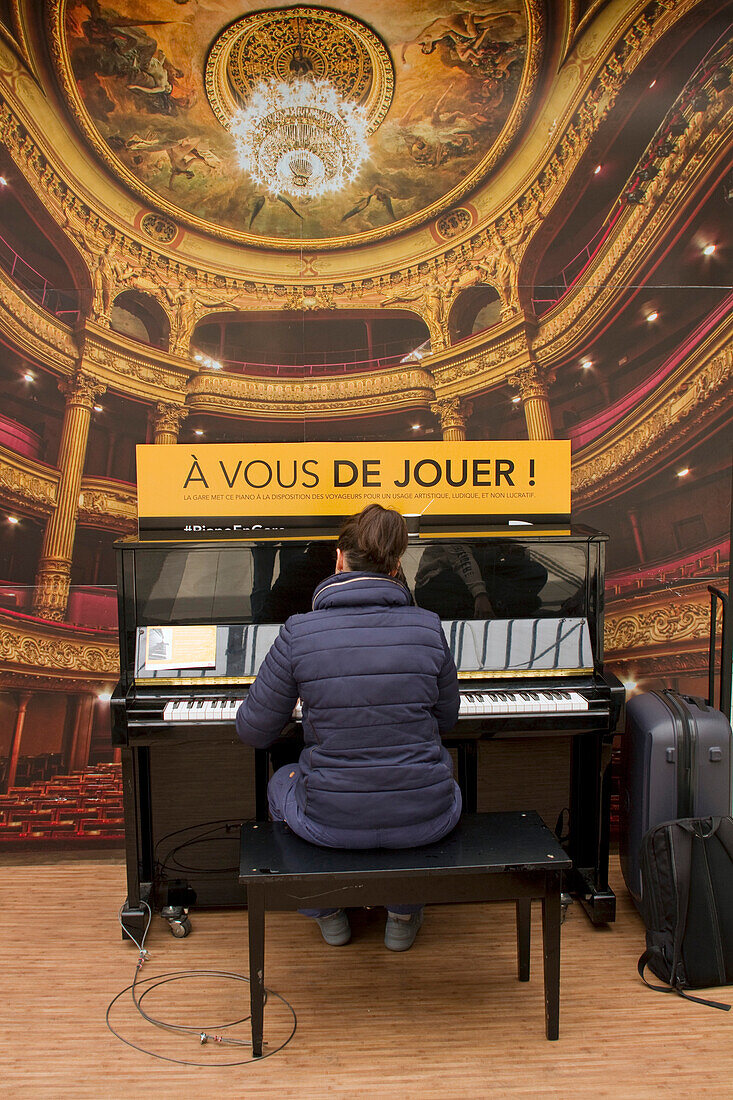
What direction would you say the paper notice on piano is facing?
toward the camera

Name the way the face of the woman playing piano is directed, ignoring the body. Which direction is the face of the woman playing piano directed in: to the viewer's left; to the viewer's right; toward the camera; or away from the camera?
away from the camera

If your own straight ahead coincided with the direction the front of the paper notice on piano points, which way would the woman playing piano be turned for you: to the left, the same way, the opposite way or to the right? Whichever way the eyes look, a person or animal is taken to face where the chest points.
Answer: the opposite way

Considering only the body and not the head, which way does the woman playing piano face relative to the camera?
away from the camera

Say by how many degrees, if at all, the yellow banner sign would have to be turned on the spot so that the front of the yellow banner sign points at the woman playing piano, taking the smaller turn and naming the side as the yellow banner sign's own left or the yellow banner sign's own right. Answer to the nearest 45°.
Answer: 0° — it already faces them

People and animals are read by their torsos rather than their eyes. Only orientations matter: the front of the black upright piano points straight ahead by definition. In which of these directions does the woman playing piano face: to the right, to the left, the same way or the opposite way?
the opposite way

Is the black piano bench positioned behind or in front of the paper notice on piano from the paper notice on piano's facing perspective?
in front

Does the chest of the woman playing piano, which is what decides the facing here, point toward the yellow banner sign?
yes

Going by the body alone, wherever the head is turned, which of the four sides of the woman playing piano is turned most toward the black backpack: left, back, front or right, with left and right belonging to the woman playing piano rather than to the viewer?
right

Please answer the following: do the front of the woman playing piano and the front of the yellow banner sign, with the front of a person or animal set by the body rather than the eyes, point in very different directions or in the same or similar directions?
very different directions

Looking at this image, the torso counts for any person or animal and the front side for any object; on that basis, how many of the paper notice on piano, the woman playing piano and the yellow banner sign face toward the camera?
2

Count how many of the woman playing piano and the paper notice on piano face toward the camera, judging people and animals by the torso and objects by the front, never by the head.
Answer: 1

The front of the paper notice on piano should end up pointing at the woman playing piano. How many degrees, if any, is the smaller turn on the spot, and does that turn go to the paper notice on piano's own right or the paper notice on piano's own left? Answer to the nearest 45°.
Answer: approximately 45° to the paper notice on piano's own left

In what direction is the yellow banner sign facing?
toward the camera
